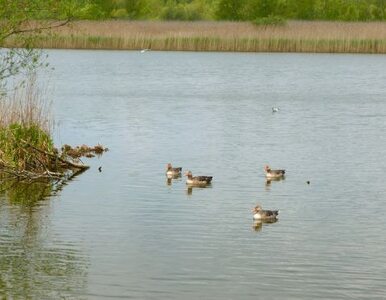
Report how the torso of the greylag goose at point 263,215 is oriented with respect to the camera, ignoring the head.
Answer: to the viewer's left

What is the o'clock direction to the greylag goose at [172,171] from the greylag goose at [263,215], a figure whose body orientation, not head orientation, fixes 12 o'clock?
the greylag goose at [172,171] is roughly at 2 o'clock from the greylag goose at [263,215].

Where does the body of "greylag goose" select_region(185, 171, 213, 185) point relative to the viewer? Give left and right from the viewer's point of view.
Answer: facing to the left of the viewer

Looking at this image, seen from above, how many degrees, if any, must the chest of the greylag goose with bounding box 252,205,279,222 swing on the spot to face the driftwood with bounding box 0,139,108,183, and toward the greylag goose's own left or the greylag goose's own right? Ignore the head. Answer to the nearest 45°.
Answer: approximately 45° to the greylag goose's own right

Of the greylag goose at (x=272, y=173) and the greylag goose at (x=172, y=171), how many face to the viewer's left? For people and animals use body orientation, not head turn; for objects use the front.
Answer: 2

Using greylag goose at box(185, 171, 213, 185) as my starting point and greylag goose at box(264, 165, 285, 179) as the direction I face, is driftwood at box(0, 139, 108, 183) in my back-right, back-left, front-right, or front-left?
back-left

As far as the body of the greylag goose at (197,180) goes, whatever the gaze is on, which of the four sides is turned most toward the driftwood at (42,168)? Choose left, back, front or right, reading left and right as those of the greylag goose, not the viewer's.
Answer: front

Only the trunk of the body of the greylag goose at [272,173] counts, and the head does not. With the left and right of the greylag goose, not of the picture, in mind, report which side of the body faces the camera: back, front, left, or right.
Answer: left

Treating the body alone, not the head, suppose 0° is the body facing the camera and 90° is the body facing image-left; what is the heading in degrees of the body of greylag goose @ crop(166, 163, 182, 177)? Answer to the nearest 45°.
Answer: approximately 90°

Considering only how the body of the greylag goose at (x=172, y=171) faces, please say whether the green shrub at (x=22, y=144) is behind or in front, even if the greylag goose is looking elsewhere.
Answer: in front

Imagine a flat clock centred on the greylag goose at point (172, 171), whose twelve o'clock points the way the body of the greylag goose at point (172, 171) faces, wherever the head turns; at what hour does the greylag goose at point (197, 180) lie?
the greylag goose at point (197, 180) is roughly at 8 o'clock from the greylag goose at point (172, 171).

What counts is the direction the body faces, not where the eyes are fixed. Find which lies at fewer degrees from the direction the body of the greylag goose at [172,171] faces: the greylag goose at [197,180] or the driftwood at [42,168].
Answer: the driftwood

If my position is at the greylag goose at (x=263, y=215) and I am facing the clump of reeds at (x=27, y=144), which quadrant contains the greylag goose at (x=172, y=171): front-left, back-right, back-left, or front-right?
front-right

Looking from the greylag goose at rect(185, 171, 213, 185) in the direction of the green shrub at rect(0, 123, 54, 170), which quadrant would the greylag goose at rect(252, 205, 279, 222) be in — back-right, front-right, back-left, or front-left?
back-left

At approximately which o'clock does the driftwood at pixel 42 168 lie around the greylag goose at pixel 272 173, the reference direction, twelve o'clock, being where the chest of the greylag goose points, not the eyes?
The driftwood is roughly at 12 o'clock from the greylag goose.

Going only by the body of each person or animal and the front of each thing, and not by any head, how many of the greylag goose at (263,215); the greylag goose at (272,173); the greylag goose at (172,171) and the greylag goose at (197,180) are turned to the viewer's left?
4
